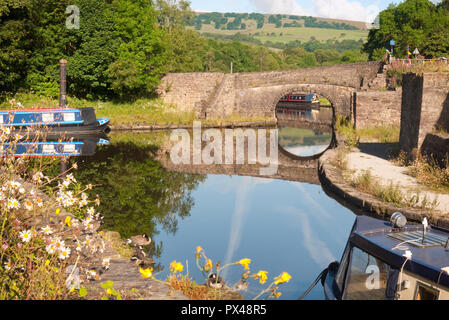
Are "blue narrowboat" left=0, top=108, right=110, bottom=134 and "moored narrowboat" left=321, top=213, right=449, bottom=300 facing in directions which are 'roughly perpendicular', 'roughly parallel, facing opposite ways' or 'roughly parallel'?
roughly parallel, facing opposite ways

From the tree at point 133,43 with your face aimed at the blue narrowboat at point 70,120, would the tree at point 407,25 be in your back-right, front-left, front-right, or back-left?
back-left

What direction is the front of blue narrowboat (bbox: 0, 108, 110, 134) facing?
to the viewer's right
